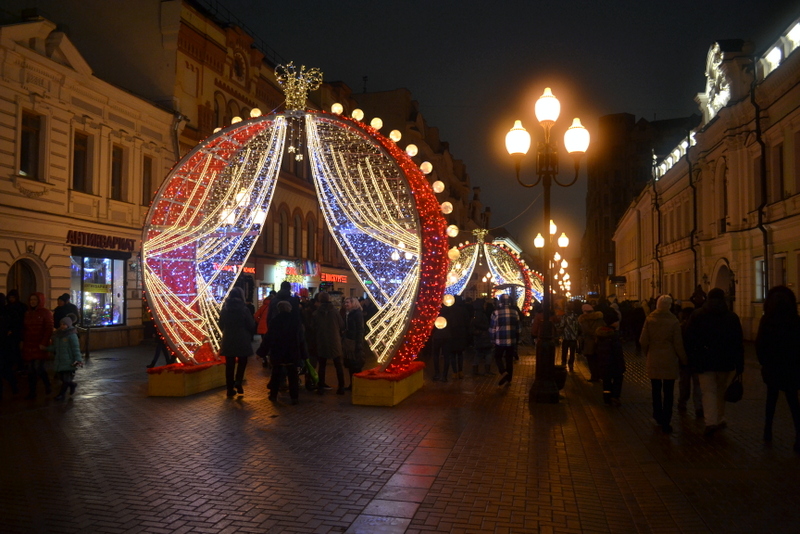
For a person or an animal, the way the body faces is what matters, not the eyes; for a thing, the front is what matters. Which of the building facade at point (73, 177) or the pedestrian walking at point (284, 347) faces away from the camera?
the pedestrian walking

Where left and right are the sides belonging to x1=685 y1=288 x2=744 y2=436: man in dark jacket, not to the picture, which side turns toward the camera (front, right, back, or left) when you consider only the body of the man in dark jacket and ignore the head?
back

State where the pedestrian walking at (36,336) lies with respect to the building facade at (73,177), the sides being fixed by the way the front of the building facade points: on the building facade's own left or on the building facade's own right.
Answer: on the building facade's own right

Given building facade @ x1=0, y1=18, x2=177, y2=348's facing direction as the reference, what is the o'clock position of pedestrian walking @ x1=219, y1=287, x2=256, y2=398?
The pedestrian walking is roughly at 1 o'clock from the building facade.

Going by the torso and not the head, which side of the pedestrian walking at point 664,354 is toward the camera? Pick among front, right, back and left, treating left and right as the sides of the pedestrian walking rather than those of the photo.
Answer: back

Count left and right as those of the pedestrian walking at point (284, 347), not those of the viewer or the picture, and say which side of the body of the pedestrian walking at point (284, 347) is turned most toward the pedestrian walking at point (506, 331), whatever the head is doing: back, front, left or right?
right

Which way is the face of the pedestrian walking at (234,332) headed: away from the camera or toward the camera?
away from the camera

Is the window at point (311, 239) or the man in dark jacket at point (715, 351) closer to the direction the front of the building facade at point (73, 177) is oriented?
the man in dark jacket

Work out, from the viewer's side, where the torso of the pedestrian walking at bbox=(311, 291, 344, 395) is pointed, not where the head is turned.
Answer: away from the camera

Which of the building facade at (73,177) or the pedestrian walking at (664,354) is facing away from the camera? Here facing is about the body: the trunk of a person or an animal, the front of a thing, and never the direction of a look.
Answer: the pedestrian walking

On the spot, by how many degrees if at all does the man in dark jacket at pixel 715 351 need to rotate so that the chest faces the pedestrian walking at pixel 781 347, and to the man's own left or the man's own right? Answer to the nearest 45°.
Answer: approximately 90° to the man's own right

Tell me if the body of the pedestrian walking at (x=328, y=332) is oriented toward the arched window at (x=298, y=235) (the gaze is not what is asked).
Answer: yes

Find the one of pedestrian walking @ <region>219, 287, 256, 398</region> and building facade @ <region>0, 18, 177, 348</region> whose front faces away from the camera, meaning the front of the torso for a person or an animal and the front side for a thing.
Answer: the pedestrian walking

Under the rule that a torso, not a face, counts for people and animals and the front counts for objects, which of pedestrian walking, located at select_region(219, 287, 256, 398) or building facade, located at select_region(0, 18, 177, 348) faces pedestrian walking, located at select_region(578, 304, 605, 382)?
the building facade
